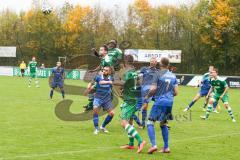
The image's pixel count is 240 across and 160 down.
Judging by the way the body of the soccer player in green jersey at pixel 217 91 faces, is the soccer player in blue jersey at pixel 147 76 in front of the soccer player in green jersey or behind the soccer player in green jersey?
in front

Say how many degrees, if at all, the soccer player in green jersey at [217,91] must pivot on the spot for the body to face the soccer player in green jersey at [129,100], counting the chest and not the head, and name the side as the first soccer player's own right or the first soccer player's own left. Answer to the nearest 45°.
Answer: approximately 45° to the first soccer player's own left

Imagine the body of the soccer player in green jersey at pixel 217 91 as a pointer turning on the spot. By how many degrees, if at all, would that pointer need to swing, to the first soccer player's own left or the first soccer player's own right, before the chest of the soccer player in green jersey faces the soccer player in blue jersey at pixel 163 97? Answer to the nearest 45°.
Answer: approximately 45° to the first soccer player's own left

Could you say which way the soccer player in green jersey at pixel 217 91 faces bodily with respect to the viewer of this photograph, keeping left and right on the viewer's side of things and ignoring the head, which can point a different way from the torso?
facing the viewer and to the left of the viewer

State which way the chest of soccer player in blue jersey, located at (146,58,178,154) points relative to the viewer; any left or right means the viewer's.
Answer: facing away from the viewer and to the left of the viewer

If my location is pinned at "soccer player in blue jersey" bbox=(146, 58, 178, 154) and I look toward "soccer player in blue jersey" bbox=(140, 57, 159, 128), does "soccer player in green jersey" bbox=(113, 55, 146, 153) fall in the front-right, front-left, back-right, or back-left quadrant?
front-left

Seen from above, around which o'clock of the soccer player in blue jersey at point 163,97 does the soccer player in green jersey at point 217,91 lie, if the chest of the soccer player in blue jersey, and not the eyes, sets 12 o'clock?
The soccer player in green jersey is roughly at 2 o'clock from the soccer player in blue jersey.
